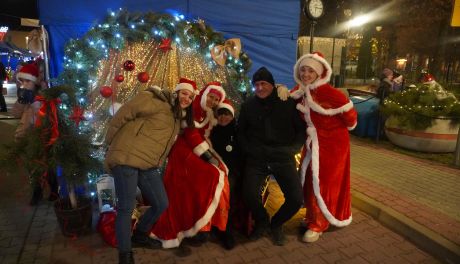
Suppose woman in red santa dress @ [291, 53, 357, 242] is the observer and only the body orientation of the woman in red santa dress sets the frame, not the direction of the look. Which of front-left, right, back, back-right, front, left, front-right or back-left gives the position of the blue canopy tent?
right

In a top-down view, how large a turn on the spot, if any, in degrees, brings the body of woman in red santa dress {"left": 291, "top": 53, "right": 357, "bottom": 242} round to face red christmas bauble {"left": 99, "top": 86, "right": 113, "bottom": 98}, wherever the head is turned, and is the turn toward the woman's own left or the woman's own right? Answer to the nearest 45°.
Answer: approximately 45° to the woman's own right

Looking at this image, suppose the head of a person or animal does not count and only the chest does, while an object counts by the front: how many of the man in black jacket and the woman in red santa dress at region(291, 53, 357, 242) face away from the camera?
0

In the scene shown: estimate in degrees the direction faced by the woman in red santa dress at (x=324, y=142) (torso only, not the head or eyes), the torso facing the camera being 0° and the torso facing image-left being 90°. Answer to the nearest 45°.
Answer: approximately 45°

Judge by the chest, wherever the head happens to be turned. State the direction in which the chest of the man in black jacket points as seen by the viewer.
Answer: toward the camera

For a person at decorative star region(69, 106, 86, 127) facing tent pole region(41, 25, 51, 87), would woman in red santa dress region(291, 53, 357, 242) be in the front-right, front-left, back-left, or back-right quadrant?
back-right

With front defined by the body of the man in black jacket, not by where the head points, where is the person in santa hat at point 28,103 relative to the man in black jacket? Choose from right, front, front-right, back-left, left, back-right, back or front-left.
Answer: right

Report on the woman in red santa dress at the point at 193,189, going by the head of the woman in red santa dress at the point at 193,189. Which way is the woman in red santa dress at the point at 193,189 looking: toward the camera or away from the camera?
toward the camera

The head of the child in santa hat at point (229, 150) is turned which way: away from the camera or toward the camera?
toward the camera

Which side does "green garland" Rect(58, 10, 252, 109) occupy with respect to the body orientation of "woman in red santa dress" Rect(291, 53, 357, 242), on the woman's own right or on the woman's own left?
on the woman's own right

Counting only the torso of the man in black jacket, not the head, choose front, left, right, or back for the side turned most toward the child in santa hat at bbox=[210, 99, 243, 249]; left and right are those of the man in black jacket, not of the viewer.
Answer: right

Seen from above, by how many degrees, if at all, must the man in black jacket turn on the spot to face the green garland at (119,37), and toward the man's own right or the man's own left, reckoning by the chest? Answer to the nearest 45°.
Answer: approximately 90° to the man's own right

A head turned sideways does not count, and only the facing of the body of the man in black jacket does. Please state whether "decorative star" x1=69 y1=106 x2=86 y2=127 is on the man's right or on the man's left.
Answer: on the man's right
